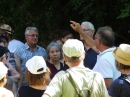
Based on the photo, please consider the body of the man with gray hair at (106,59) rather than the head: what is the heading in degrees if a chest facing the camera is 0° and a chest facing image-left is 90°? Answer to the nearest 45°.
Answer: approximately 90°

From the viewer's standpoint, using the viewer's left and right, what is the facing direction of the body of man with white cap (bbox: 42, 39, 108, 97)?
facing away from the viewer

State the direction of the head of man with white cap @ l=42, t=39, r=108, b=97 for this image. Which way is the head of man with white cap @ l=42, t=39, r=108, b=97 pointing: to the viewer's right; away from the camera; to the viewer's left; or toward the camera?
away from the camera

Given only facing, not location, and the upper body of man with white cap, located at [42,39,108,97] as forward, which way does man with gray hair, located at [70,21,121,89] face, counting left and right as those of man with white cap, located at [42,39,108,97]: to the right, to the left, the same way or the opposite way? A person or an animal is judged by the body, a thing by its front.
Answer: to the left

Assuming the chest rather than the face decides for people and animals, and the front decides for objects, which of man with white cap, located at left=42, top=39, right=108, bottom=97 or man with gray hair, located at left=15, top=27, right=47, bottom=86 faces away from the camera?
man with white cap, located at left=42, top=39, right=108, bottom=97
